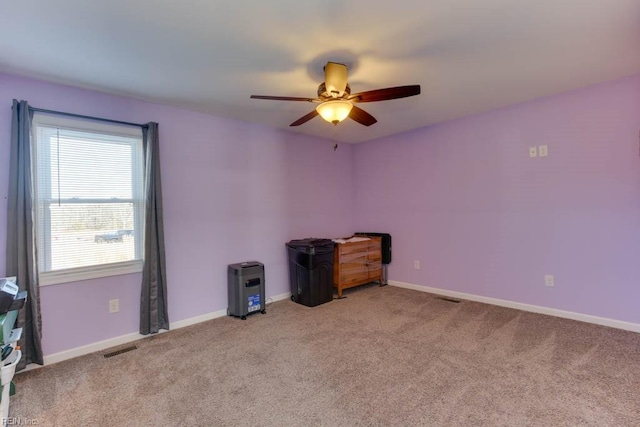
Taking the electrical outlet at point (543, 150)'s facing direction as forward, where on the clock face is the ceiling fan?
The ceiling fan is roughly at 1 o'clock from the electrical outlet.

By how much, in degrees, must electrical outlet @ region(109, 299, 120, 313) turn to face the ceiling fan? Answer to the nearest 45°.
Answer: approximately 45° to its left

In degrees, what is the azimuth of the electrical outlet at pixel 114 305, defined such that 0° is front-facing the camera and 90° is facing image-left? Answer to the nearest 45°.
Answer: approximately 0°

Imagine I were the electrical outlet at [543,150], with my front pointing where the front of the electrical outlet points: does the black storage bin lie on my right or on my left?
on my right

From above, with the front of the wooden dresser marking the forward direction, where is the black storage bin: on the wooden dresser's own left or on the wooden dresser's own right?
on the wooden dresser's own right

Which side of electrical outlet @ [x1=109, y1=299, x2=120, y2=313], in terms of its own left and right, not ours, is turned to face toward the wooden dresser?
left
